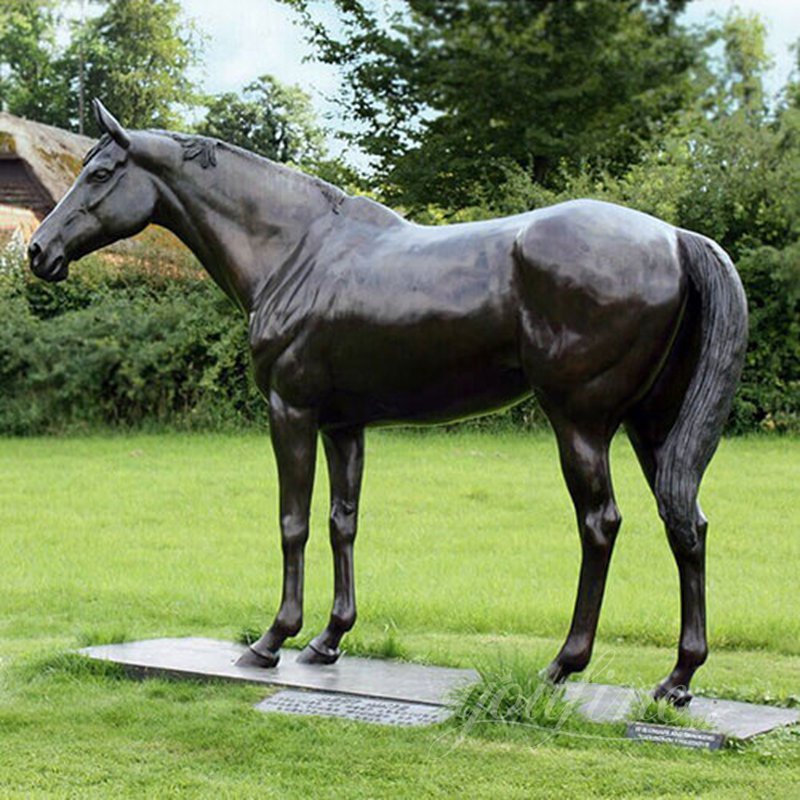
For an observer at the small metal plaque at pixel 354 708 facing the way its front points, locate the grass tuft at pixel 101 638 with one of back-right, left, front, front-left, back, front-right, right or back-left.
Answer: back-right

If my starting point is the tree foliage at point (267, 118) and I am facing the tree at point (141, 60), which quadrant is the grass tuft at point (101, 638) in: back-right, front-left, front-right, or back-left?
back-left

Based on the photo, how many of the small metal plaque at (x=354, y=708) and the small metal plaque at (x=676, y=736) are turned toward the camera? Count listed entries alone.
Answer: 2

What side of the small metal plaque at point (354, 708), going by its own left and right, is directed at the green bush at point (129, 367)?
back

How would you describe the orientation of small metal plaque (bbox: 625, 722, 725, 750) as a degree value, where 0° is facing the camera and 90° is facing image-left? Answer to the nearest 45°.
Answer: approximately 0°
